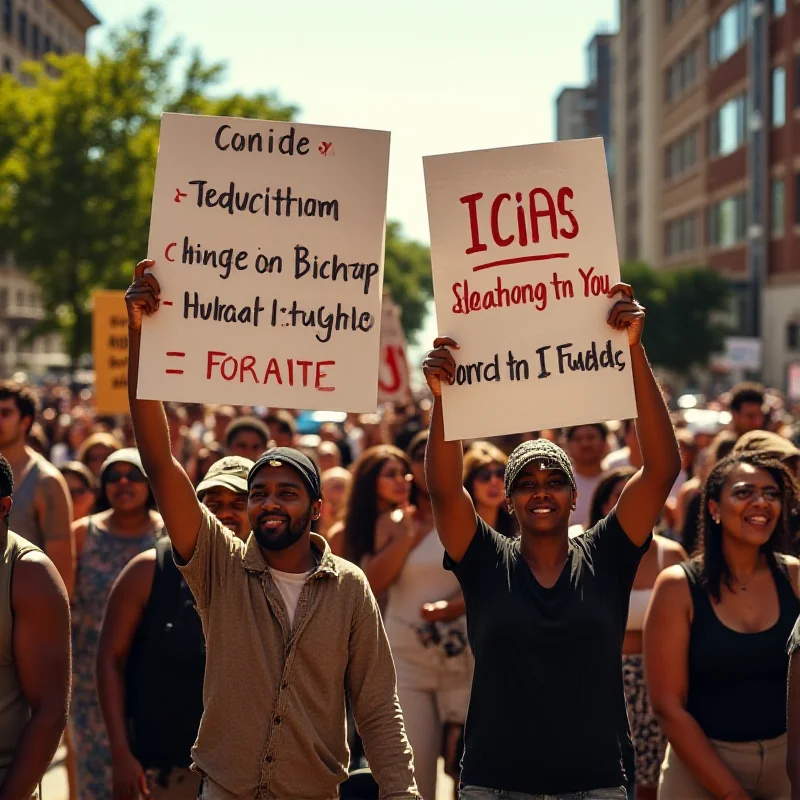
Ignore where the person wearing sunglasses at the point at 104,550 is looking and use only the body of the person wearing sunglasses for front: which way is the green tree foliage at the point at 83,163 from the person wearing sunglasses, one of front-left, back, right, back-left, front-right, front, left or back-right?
back

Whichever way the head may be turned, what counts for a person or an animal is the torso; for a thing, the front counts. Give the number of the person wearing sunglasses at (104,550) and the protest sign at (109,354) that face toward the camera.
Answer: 2

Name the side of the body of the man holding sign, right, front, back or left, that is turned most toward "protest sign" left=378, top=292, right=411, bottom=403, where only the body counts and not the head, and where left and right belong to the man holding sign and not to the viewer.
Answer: back

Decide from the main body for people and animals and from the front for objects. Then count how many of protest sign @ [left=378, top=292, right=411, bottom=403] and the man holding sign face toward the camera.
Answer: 2

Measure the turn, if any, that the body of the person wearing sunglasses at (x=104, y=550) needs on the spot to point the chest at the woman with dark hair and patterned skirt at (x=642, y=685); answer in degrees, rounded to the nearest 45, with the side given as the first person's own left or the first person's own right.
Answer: approximately 45° to the first person's own left

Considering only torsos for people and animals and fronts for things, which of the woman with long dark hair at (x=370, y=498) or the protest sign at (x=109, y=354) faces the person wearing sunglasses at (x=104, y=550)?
the protest sign

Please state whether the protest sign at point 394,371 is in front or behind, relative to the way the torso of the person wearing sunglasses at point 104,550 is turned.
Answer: behind

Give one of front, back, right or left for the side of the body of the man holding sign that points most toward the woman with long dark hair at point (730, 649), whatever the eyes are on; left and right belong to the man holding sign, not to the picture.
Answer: left

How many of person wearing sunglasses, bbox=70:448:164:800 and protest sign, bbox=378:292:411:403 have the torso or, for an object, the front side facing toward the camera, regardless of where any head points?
2
